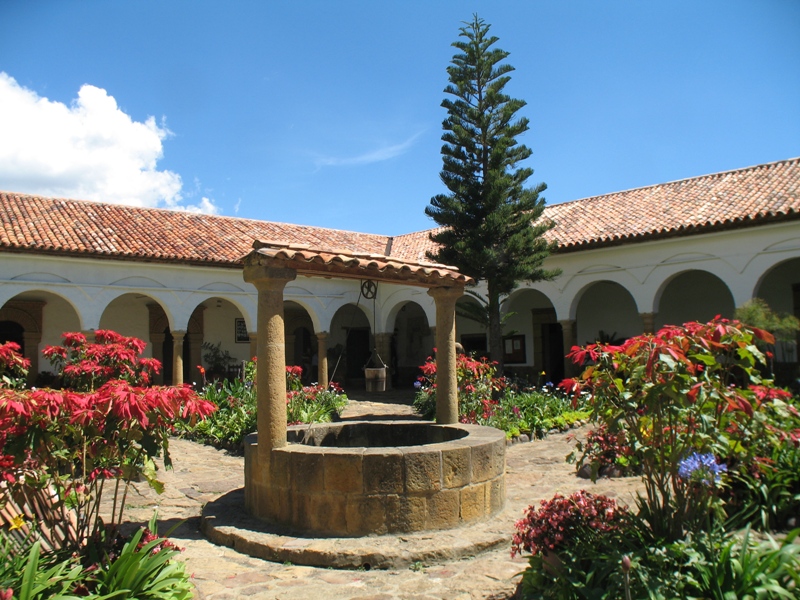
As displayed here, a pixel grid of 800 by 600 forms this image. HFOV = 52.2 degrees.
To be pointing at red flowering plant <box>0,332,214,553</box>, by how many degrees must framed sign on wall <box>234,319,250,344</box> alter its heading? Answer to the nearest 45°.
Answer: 0° — it already faces it

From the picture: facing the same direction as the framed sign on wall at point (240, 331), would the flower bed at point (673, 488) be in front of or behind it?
in front

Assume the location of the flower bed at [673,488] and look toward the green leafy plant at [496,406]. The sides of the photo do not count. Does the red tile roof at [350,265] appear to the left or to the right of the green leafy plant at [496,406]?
left

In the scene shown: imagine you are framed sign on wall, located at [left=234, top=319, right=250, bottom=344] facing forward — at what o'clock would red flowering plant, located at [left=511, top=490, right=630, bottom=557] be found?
The red flowering plant is roughly at 12 o'clock from the framed sign on wall.

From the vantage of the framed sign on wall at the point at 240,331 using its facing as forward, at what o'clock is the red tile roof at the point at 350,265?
The red tile roof is roughly at 12 o'clock from the framed sign on wall.

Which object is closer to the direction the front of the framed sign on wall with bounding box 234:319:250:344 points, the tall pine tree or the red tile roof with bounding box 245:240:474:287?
the red tile roof

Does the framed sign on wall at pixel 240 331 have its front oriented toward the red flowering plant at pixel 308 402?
yes

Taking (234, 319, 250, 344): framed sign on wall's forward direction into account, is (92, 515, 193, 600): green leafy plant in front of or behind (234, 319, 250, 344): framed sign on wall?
in front

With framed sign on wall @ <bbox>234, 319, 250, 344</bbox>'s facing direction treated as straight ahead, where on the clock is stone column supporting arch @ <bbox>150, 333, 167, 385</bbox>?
The stone column supporting arch is roughly at 2 o'clock from the framed sign on wall.

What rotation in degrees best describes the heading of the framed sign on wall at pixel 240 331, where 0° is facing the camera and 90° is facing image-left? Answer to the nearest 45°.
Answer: approximately 0°

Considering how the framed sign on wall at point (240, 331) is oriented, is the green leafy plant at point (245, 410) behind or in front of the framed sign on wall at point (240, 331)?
in front
